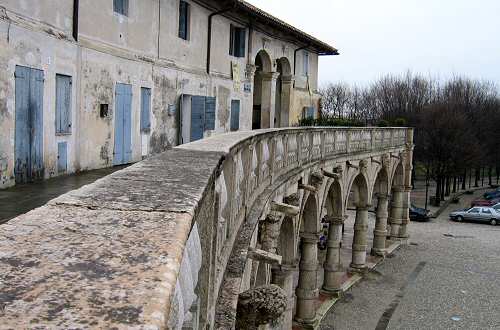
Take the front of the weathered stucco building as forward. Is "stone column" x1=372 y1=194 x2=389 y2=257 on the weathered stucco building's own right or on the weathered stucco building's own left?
on the weathered stucco building's own left

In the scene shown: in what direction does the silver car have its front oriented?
to the viewer's left

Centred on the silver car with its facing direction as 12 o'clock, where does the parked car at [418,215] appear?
The parked car is roughly at 11 o'clock from the silver car.

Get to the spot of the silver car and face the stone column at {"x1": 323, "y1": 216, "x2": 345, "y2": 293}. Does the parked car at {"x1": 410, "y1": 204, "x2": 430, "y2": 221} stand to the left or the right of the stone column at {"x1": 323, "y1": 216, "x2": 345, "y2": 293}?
right

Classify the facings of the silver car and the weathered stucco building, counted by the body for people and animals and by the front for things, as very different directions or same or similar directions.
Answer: very different directions

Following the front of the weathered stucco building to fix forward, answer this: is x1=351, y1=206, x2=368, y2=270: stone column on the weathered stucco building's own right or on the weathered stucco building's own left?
on the weathered stucco building's own left

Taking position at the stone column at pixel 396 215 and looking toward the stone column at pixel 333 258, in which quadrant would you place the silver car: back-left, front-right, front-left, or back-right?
back-left
